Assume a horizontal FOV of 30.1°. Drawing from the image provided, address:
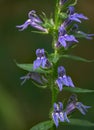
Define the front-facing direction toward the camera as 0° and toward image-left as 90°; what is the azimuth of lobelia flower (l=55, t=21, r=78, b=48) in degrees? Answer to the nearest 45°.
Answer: approximately 315°
